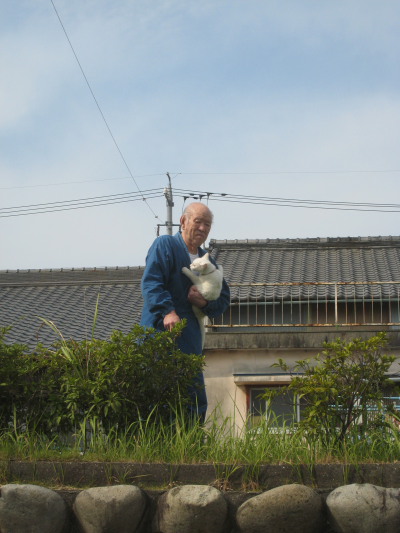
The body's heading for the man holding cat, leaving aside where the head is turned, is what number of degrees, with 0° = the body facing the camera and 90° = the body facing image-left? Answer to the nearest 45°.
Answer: approximately 315°

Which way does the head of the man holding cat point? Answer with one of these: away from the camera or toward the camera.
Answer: toward the camera
